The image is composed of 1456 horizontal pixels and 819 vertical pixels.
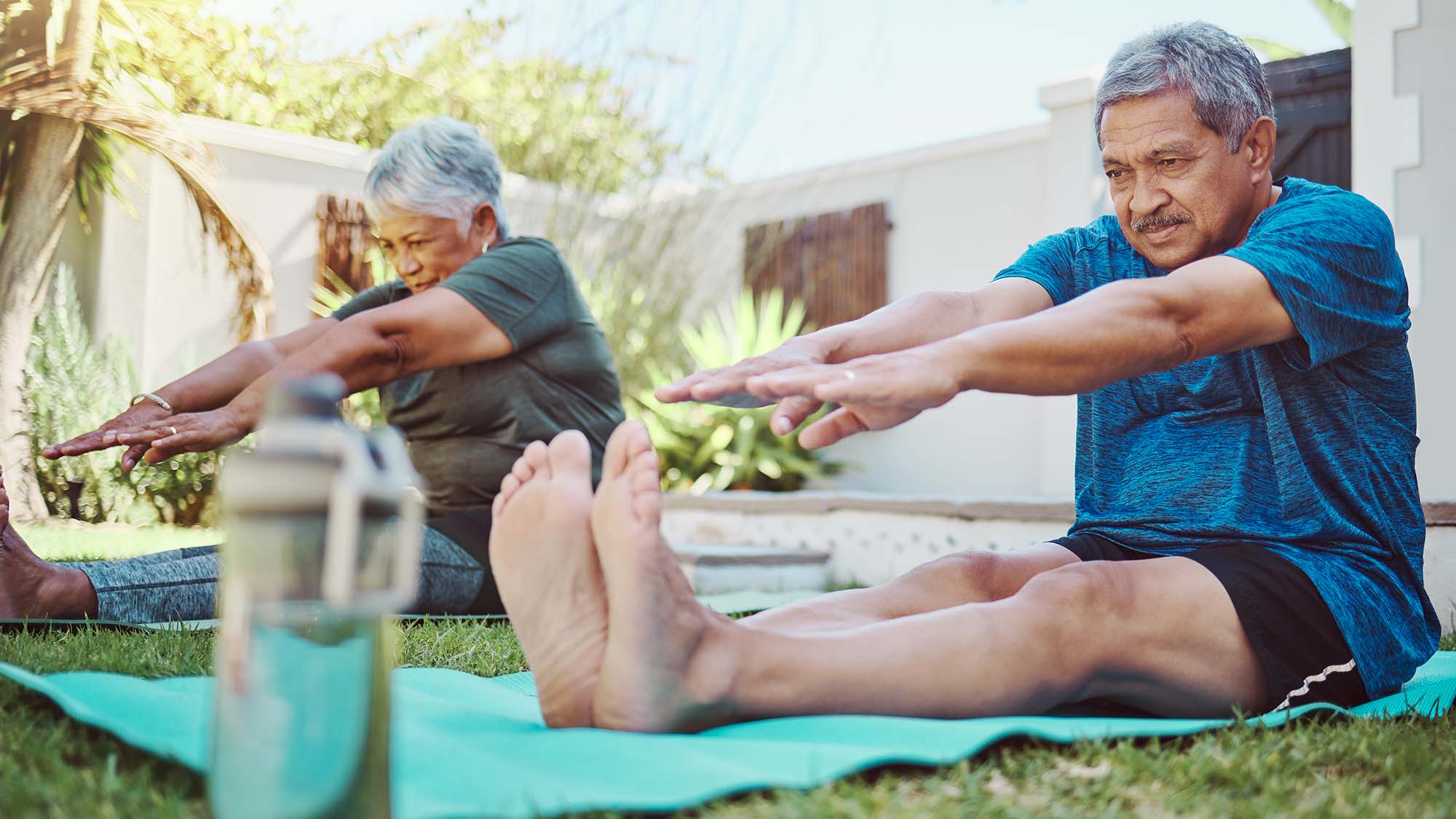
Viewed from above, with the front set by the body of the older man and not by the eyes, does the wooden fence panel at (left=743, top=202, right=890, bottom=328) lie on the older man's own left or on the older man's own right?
on the older man's own right

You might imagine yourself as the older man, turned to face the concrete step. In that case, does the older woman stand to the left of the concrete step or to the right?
left

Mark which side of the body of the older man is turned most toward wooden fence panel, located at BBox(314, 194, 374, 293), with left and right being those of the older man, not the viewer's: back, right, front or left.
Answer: right

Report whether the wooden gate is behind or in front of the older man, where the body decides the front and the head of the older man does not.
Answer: behind

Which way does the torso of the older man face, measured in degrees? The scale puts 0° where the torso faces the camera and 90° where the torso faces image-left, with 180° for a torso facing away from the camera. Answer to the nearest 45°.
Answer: approximately 45°

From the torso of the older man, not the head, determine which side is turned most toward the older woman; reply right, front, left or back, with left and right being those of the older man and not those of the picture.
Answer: right

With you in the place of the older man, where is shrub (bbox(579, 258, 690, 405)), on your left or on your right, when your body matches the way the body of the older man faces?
on your right
